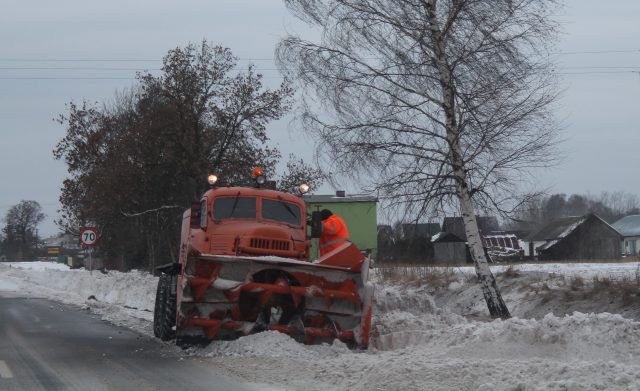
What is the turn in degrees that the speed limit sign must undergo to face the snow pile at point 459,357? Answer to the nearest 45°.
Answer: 0° — it already faces it

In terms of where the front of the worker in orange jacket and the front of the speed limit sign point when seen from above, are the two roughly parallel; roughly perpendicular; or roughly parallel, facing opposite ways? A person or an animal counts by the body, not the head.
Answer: roughly perpendicular

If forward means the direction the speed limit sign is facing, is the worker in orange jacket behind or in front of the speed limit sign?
in front

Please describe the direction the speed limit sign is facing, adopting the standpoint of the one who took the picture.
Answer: facing the viewer

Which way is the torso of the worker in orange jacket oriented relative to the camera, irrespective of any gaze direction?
to the viewer's left

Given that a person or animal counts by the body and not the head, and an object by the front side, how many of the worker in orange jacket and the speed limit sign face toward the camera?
1
